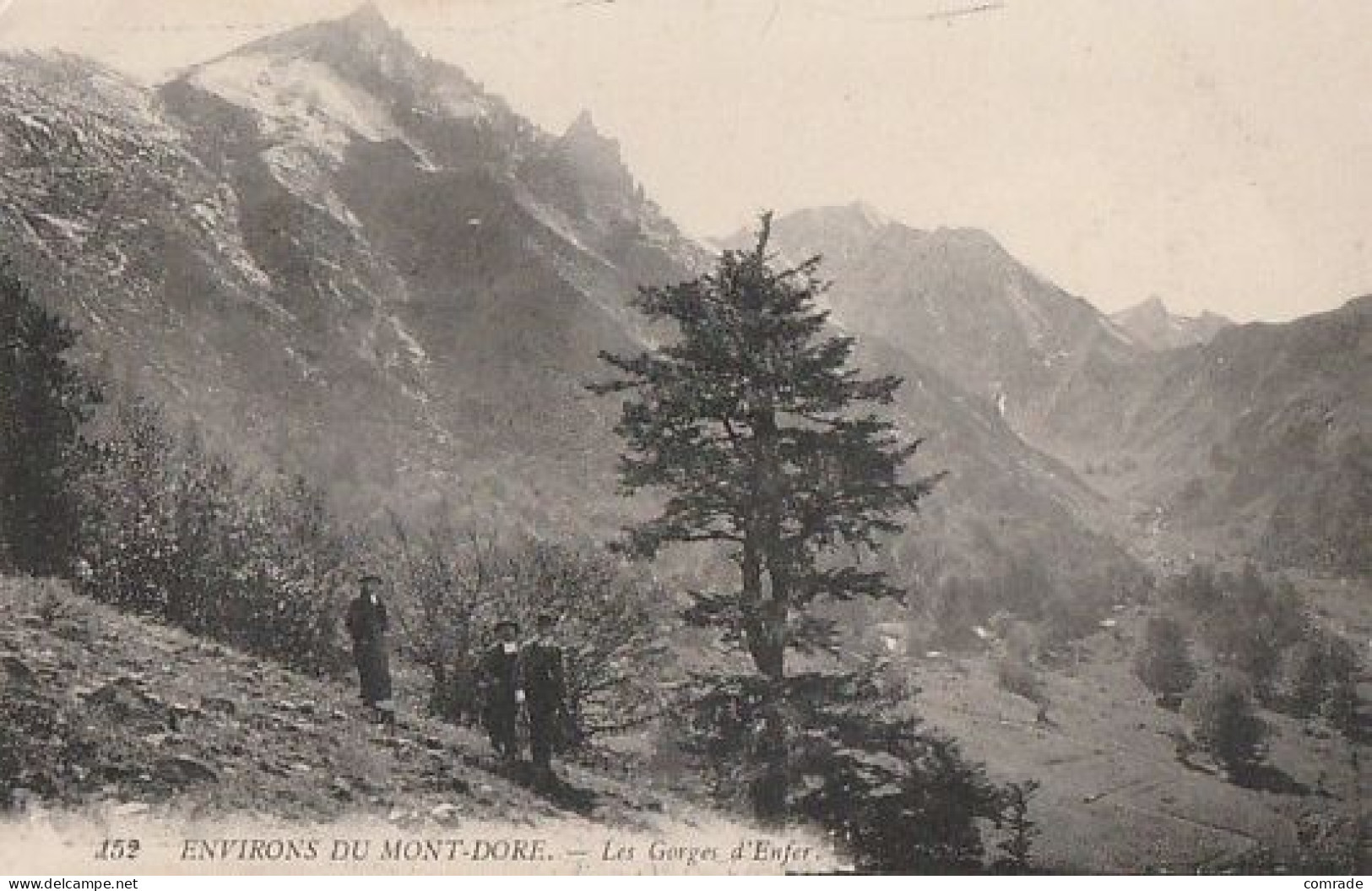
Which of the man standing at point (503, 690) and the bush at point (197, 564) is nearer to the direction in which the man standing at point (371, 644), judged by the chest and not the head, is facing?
the man standing

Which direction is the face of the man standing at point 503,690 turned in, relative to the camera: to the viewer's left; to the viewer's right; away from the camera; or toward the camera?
toward the camera

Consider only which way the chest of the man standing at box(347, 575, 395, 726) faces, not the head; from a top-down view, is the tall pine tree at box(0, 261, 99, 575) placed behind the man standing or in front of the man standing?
behind

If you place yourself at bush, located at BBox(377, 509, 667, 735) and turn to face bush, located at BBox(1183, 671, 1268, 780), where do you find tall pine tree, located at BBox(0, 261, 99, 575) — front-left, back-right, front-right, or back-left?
back-left

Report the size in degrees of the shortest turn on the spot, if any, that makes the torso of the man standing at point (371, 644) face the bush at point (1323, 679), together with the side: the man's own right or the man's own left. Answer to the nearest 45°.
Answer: approximately 90° to the man's own left

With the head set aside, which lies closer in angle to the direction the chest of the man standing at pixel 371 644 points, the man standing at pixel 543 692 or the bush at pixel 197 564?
the man standing

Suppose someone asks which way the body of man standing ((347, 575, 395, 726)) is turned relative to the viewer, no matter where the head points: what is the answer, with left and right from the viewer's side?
facing the viewer and to the right of the viewer

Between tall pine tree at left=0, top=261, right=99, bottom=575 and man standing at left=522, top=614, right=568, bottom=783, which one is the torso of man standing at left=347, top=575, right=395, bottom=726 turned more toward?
the man standing
